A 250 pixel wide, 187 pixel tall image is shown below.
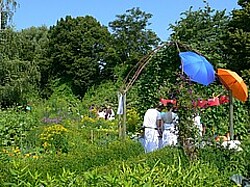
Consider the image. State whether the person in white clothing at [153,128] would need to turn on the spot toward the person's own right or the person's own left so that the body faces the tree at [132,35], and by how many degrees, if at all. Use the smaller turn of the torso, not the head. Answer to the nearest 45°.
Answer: approximately 45° to the person's own left

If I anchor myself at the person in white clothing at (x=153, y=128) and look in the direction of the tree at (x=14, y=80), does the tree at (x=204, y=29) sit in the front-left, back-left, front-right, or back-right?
front-right

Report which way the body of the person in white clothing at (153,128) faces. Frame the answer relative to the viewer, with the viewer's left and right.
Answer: facing away from the viewer and to the right of the viewer

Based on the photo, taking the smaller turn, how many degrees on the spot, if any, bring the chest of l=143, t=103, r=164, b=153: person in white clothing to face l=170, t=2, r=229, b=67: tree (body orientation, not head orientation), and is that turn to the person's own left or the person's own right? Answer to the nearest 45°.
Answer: approximately 45° to the person's own left

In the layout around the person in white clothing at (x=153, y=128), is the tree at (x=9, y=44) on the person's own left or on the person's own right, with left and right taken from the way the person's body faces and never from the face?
on the person's own left
